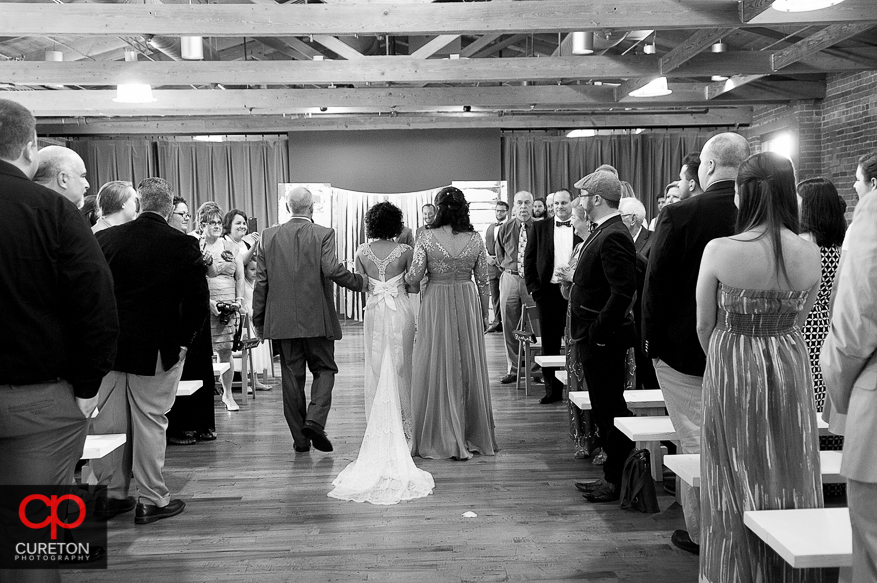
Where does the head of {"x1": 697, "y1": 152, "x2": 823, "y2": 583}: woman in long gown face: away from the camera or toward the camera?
away from the camera

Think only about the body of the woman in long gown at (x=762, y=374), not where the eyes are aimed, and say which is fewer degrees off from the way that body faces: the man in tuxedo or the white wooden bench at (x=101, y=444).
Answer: the man in tuxedo

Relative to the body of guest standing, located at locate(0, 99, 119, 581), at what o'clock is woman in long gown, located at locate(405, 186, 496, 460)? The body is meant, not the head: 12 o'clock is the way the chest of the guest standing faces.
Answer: The woman in long gown is roughly at 12 o'clock from the guest standing.

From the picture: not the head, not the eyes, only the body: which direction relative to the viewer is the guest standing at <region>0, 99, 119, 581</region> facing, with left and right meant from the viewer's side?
facing away from the viewer and to the right of the viewer

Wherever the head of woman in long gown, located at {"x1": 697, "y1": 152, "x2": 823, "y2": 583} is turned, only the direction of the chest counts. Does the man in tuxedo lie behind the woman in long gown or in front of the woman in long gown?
in front

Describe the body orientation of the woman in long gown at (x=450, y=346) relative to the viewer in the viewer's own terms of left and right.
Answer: facing away from the viewer

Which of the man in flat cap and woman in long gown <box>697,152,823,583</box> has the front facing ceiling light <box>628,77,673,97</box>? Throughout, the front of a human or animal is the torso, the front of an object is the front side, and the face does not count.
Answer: the woman in long gown

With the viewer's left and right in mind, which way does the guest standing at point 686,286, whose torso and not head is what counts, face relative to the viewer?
facing away from the viewer and to the left of the viewer

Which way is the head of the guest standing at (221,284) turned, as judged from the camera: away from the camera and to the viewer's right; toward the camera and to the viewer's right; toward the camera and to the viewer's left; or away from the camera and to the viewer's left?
toward the camera and to the viewer's right

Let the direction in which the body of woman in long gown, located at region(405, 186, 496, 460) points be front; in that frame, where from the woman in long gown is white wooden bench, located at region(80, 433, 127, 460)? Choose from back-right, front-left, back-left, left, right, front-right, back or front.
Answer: back-left

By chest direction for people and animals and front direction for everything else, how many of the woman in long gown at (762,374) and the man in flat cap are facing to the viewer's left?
1

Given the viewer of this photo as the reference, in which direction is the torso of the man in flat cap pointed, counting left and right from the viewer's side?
facing to the left of the viewer

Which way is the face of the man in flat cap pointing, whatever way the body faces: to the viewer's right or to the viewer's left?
to the viewer's left

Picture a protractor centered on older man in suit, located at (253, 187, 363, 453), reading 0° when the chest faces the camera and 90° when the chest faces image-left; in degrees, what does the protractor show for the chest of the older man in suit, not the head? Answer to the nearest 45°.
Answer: approximately 180°

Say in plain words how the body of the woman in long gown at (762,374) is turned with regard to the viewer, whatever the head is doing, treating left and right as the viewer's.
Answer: facing away from the viewer

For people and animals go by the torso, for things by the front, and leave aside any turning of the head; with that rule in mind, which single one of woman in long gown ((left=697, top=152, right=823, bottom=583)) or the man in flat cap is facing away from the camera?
the woman in long gown

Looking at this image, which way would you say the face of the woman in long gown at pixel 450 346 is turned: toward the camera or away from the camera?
away from the camera

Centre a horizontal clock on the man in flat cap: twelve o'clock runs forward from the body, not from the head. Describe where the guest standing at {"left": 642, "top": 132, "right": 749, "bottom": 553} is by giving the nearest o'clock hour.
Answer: The guest standing is roughly at 8 o'clock from the man in flat cap.
